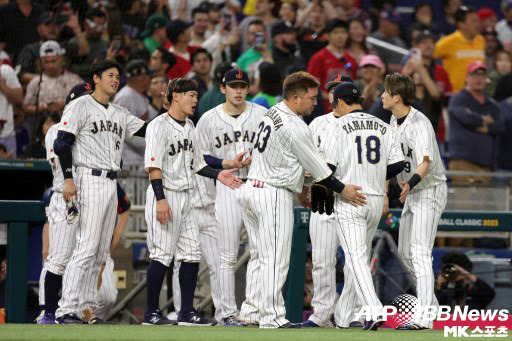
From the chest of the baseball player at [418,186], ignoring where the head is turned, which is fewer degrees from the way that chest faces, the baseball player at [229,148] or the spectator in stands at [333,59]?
the baseball player

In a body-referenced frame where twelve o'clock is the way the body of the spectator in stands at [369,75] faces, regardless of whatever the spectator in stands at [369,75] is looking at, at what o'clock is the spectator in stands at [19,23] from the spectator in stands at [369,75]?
the spectator in stands at [19,23] is roughly at 3 o'clock from the spectator in stands at [369,75].

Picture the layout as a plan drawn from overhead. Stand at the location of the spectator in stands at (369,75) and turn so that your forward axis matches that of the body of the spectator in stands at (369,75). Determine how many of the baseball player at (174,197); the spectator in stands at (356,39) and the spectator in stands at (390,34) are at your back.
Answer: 2

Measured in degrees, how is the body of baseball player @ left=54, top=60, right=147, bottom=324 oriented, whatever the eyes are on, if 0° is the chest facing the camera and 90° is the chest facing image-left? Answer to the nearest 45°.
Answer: approximately 315°

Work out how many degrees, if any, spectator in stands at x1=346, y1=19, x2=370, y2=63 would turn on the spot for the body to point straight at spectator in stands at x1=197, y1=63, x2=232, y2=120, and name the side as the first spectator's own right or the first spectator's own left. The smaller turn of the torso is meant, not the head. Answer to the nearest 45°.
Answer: approximately 45° to the first spectator's own right
